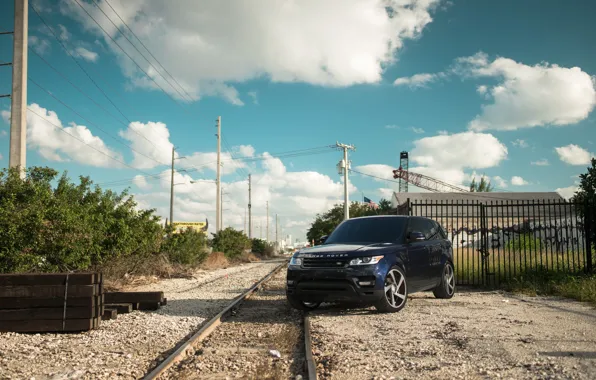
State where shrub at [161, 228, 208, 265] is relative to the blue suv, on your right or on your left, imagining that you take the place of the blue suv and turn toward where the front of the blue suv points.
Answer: on your right

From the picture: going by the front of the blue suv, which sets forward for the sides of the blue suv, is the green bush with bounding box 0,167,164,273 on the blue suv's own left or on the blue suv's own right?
on the blue suv's own right

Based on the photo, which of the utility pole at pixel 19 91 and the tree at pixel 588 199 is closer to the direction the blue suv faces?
the utility pole

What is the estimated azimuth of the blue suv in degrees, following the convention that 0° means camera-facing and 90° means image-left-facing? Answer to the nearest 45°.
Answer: approximately 45°

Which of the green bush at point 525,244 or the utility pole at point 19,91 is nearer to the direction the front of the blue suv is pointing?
the utility pole

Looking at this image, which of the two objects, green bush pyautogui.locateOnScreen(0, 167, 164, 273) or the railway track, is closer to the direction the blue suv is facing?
the railway track

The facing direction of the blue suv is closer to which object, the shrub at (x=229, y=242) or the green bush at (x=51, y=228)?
the green bush

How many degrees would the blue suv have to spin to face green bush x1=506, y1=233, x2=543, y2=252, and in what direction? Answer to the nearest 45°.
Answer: approximately 180°

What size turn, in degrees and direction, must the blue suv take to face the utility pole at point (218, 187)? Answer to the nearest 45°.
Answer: approximately 135° to its right

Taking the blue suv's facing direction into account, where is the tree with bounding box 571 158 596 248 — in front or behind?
behind
